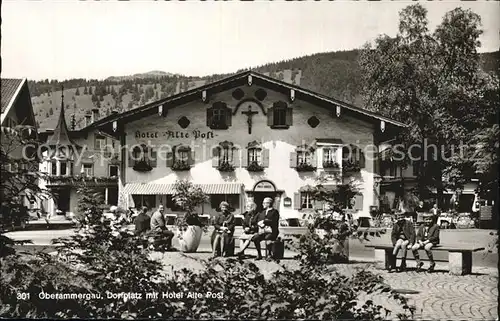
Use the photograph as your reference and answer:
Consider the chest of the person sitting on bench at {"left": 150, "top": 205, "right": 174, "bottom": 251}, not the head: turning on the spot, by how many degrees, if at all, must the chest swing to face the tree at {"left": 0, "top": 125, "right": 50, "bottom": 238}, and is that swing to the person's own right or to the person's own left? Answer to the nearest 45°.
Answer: approximately 135° to the person's own right

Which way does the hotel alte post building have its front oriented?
toward the camera

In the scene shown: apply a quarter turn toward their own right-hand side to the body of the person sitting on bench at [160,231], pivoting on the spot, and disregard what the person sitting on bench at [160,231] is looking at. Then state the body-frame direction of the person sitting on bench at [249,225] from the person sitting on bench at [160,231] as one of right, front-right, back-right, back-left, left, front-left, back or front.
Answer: back

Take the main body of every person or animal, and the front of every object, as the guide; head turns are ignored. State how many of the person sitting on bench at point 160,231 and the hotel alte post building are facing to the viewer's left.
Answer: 0

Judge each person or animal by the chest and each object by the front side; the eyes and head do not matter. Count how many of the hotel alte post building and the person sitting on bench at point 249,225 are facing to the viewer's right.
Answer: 0

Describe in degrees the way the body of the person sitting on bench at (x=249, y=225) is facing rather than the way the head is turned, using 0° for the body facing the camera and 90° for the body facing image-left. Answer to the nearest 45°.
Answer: approximately 45°

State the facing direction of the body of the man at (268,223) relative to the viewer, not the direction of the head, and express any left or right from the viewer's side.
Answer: facing the viewer and to the left of the viewer

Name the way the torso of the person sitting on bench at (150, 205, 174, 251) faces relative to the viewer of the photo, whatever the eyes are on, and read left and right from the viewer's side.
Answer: facing the viewer and to the right of the viewer

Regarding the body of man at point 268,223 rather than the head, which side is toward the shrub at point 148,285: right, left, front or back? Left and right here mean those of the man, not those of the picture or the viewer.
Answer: front
